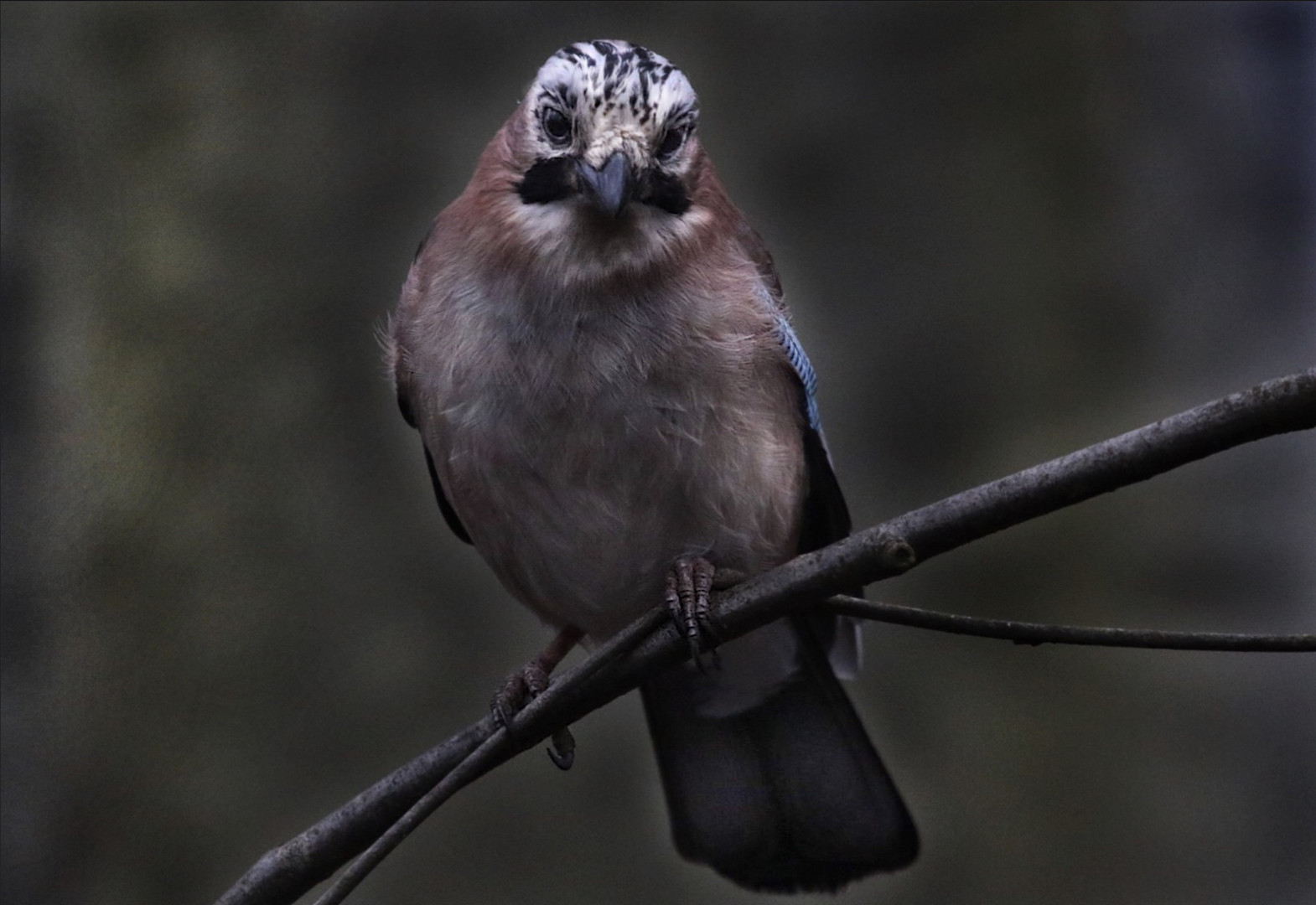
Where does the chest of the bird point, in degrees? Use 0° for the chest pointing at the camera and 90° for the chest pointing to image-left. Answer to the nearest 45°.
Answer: approximately 0°
